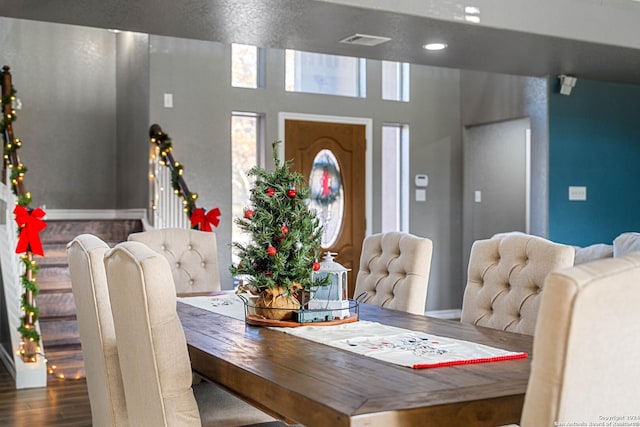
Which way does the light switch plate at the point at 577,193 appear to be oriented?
toward the camera

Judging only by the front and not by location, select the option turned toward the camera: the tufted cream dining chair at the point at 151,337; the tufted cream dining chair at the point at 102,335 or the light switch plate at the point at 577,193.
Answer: the light switch plate

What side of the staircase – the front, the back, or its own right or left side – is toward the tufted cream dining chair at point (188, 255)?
front

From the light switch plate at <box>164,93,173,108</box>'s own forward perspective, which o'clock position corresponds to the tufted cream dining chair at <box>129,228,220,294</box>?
The tufted cream dining chair is roughly at 12 o'clock from the light switch plate.

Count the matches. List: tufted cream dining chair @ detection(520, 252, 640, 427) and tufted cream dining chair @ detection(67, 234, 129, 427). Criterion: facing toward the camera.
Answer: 0

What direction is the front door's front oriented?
toward the camera

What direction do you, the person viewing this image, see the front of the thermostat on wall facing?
facing the viewer

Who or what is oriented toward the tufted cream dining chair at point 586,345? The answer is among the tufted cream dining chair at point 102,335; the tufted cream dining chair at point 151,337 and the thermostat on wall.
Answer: the thermostat on wall

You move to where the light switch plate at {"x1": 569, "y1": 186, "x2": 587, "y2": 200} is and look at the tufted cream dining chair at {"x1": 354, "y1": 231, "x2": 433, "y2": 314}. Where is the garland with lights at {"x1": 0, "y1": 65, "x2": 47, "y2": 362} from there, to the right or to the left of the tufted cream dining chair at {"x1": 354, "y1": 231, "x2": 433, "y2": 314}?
right

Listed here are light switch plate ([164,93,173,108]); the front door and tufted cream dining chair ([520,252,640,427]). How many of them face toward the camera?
2

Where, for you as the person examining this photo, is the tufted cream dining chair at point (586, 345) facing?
facing away from the viewer and to the left of the viewer

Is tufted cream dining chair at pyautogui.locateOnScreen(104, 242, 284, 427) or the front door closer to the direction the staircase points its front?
the tufted cream dining chair

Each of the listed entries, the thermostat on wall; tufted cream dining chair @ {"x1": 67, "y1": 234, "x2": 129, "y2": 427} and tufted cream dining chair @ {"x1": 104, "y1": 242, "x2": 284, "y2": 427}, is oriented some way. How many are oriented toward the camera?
1

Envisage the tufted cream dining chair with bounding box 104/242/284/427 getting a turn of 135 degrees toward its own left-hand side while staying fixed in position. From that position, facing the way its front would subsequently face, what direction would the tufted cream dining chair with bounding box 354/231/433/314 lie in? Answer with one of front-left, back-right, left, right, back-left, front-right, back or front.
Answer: back-right

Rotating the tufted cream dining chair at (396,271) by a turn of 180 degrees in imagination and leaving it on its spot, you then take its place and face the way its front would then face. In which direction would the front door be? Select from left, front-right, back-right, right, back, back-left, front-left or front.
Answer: front-left
